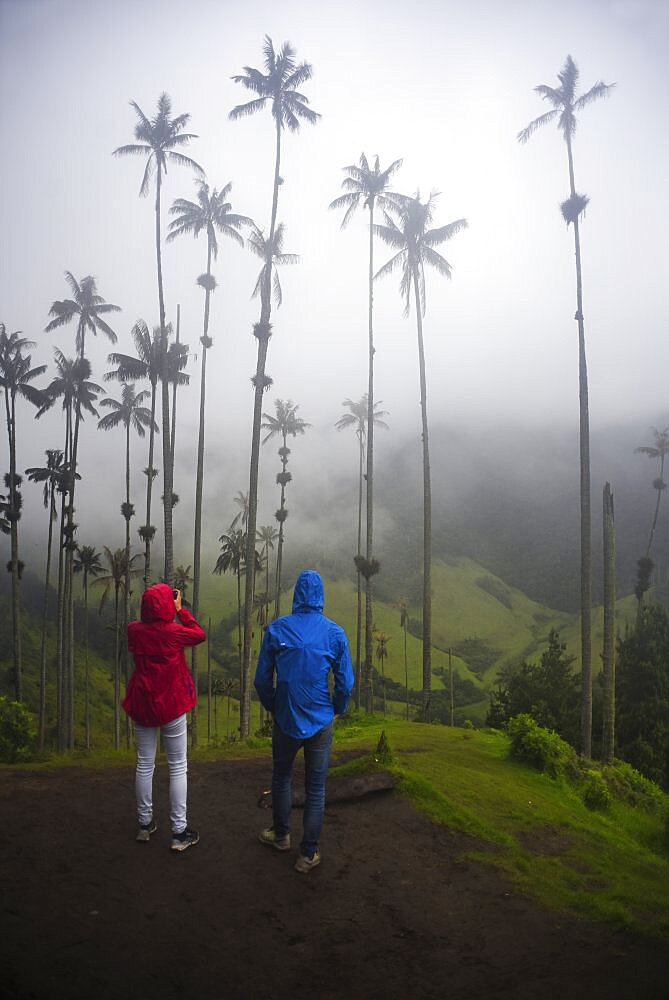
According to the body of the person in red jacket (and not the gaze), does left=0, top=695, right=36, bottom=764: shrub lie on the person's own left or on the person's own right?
on the person's own left

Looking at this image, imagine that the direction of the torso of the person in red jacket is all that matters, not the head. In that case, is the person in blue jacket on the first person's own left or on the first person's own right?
on the first person's own right

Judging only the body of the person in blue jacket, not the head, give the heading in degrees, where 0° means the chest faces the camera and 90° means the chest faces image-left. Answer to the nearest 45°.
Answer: approximately 180°

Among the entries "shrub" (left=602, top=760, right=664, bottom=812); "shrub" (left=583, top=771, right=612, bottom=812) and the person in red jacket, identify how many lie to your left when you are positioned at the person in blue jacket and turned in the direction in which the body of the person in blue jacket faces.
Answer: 1

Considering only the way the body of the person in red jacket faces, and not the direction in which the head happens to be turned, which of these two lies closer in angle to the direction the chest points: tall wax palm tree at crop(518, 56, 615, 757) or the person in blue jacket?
the tall wax palm tree

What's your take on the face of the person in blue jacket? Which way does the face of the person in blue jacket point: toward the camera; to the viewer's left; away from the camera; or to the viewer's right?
away from the camera

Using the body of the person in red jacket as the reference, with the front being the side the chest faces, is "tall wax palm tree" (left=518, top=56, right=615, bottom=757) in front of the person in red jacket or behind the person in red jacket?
in front

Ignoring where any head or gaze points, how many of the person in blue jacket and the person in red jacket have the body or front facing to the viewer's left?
0

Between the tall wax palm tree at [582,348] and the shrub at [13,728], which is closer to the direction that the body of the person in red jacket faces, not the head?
the tall wax palm tree

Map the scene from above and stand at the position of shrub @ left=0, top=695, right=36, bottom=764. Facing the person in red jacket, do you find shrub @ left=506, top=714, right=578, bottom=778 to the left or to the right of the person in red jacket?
left

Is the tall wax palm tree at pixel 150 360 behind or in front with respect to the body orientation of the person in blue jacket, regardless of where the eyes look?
in front

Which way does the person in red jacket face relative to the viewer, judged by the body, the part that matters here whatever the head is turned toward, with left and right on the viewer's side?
facing away from the viewer and to the right of the viewer

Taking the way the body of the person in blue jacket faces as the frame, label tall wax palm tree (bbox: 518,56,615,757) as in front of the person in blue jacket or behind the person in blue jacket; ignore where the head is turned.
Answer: in front

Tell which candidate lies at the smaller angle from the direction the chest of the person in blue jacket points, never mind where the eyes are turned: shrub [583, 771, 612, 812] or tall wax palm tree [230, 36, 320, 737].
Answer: the tall wax palm tree
